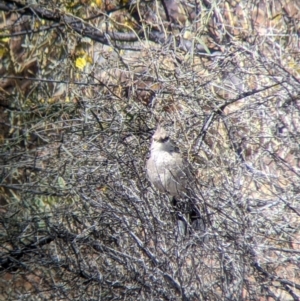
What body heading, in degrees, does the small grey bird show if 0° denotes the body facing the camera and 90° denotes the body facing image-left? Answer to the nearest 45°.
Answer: approximately 45°
